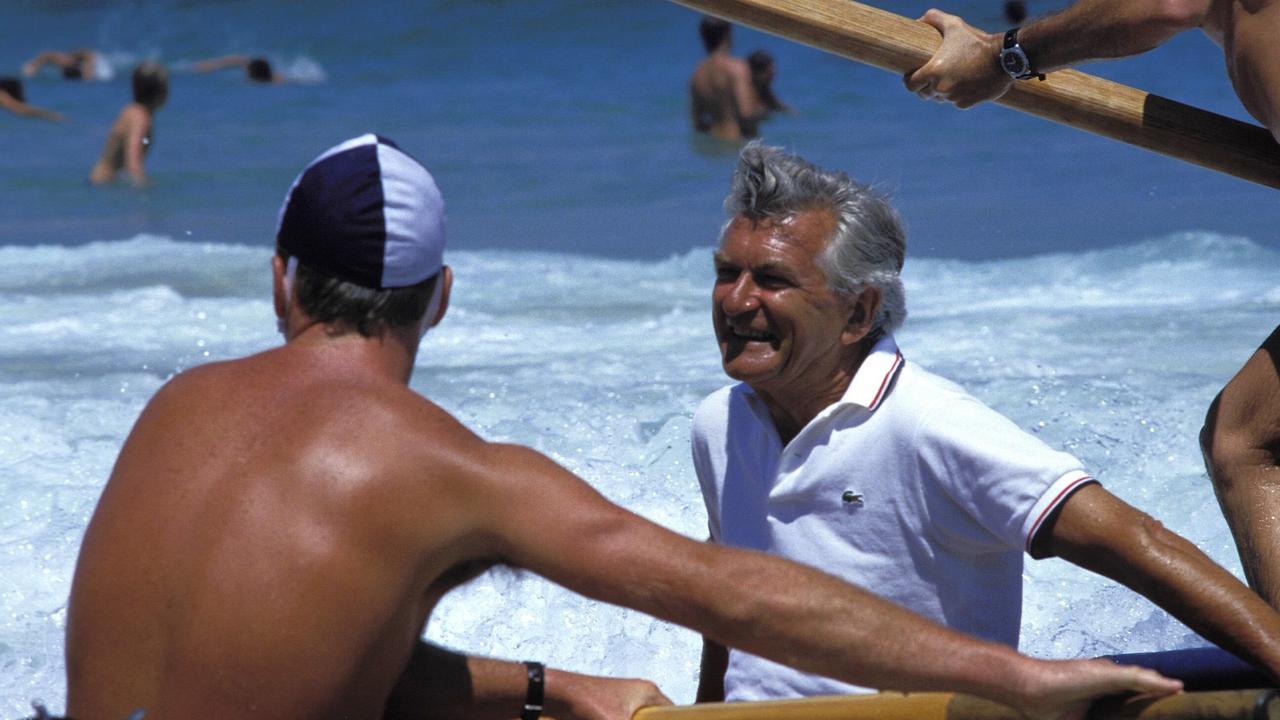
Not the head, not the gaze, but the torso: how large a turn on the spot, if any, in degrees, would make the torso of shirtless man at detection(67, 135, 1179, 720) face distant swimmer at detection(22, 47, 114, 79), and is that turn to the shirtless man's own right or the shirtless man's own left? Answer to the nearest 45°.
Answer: approximately 45° to the shirtless man's own left

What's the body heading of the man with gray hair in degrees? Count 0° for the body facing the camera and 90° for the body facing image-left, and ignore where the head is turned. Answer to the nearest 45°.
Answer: approximately 45°

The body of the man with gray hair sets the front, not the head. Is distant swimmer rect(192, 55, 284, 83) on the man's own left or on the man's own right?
on the man's own right

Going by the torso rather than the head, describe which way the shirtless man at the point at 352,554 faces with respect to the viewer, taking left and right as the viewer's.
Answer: facing away from the viewer and to the right of the viewer

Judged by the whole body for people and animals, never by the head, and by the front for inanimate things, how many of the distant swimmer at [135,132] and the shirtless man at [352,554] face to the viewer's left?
0

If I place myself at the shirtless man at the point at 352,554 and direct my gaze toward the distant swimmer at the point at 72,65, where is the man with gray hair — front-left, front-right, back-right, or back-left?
front-right

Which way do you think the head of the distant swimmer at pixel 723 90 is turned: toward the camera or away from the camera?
away from the camera

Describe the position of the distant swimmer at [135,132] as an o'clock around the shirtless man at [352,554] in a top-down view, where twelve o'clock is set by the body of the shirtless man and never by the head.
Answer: The distant swimmer is roughly at 10 o'clock from the shirtless man.

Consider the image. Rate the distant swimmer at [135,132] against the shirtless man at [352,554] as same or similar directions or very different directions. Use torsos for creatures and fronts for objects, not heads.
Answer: same or similar directions

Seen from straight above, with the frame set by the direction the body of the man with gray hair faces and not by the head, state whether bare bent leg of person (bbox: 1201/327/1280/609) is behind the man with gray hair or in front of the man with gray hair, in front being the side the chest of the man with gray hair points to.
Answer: behind

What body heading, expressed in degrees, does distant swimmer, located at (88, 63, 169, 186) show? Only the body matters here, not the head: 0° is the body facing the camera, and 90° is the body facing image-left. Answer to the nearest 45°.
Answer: approximately 225°

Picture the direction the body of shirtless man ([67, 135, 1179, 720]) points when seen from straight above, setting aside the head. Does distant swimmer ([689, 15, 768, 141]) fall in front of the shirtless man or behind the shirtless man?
in front

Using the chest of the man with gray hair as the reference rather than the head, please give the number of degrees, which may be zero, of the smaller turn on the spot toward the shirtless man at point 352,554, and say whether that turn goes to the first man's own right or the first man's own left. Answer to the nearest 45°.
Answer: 0° — they already face them

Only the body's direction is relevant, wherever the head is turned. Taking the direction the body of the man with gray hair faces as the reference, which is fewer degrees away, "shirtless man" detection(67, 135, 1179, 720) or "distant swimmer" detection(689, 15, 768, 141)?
the shirtless man

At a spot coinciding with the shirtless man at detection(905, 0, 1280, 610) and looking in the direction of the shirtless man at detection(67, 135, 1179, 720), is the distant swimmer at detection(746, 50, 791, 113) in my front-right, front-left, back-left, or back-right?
back-right

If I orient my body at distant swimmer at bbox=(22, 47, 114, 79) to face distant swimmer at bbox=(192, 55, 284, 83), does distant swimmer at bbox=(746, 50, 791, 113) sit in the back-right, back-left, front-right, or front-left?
front-right

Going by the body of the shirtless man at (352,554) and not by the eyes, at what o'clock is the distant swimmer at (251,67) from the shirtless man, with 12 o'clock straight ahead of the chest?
The distant swimmer is roughly at 10 o'clock from the shirtless man.

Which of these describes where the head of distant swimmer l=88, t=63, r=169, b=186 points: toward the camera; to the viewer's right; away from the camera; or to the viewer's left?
away from the camera

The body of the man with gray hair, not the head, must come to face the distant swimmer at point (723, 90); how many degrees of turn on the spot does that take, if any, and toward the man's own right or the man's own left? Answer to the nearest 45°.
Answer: approximately 135° to the man's own right
